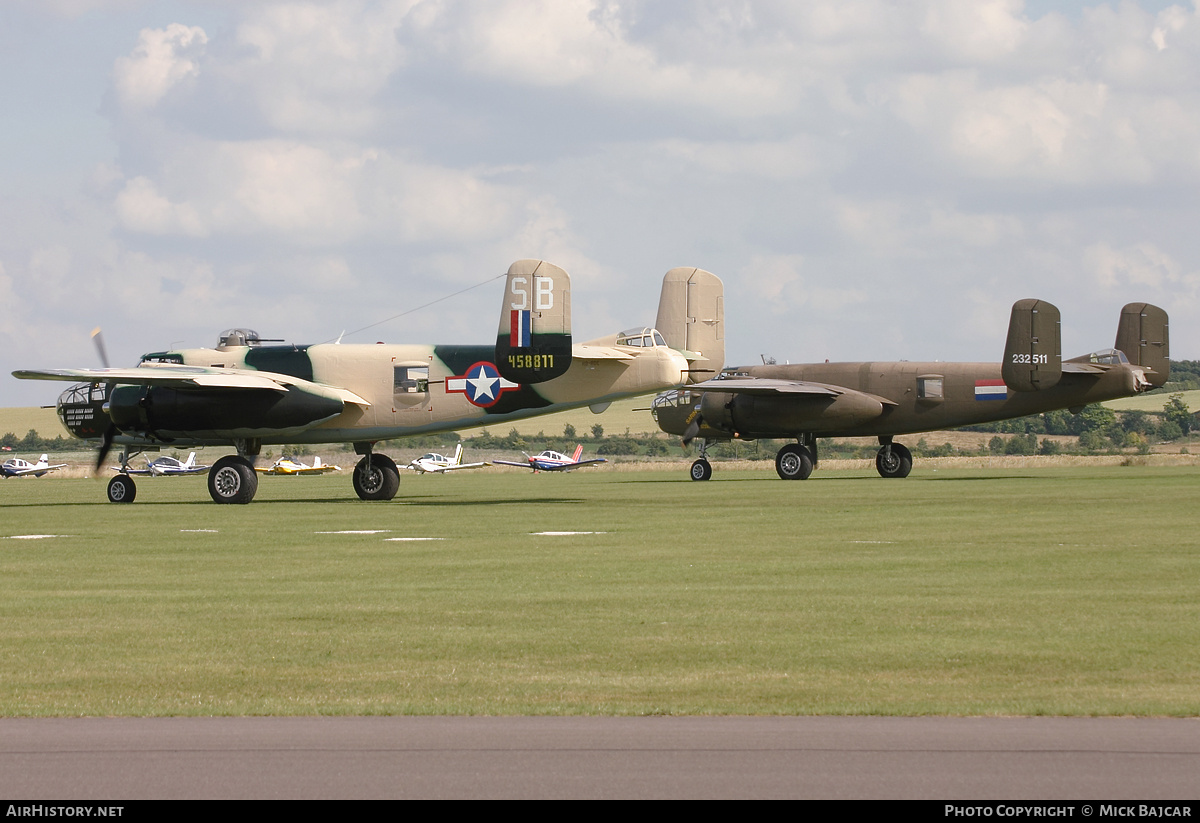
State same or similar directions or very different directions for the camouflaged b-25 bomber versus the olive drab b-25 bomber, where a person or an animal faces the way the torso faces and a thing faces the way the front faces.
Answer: same or similar directions

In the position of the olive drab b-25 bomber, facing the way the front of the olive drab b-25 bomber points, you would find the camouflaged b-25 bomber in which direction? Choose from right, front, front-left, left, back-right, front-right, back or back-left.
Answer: left

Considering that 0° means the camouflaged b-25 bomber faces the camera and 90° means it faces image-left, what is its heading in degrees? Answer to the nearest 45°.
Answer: approximately 135°

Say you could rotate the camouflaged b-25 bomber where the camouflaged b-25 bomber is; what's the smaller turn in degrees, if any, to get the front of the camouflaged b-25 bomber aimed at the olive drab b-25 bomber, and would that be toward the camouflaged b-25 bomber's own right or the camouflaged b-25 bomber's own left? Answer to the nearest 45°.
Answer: approximately 90° to the camouflaged b-25 bomber's own right

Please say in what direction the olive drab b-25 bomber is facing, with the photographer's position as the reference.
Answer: facing away from the viewer and to the left of the viewer

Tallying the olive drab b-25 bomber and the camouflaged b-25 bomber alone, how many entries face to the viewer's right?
0
